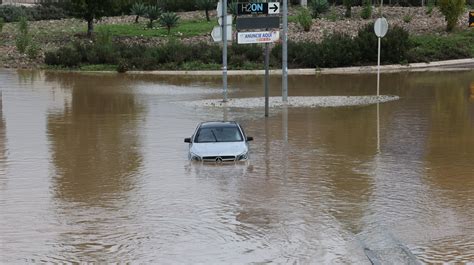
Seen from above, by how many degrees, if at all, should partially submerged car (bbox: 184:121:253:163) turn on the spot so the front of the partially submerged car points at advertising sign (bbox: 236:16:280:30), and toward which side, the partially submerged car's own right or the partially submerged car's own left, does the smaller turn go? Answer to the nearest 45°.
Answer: approximately 180°

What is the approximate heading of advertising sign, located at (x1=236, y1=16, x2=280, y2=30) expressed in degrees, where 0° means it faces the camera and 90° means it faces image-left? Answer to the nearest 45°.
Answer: approximately 0°

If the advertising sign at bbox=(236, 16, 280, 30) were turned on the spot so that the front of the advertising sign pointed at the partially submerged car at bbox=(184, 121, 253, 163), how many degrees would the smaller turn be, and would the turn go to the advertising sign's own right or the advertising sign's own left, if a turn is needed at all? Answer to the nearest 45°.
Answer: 0° — it already faces it

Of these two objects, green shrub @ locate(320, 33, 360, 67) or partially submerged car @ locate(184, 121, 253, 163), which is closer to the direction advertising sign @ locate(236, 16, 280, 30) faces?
the partially submerged car

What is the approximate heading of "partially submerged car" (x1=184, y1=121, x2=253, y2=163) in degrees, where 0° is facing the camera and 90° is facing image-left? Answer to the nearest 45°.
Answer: approximately 0°

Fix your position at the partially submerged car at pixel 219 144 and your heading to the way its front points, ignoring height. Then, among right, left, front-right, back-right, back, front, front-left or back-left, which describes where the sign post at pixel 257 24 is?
back

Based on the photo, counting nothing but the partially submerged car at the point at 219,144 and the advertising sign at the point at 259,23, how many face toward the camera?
2

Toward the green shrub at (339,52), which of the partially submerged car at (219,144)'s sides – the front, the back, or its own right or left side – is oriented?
back

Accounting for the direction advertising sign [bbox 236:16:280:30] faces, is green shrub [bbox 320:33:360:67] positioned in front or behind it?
behind
